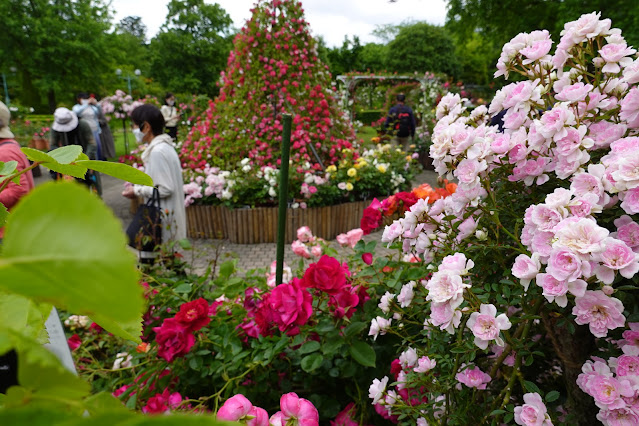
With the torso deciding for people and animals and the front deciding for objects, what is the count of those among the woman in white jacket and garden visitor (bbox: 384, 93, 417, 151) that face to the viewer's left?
1

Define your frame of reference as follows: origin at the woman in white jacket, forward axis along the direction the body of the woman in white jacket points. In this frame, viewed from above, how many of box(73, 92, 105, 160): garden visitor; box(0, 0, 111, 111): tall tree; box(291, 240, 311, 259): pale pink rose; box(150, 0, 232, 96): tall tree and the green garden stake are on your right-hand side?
3

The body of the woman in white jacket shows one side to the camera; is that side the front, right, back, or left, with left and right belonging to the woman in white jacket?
left

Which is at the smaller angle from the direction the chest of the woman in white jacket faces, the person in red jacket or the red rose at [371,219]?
the person in red jacket

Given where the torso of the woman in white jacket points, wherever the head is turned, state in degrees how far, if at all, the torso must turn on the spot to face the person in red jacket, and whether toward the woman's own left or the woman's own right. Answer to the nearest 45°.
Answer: approximately 45° to the woman's own left
